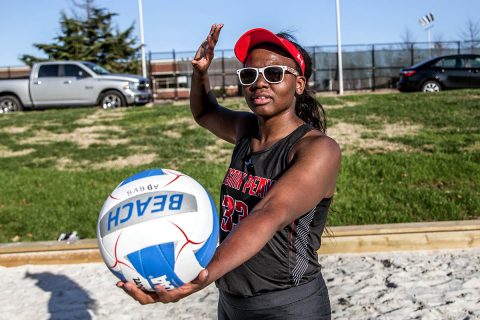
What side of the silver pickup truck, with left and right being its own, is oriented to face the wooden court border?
right

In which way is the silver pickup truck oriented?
to the viewer's right

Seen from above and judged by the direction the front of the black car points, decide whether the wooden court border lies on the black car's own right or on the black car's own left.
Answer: on the black car's own right

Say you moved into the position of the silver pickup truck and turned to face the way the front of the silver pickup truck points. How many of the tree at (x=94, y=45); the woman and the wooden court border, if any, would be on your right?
2

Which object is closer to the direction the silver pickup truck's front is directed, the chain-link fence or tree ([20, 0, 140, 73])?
the chain-link fence

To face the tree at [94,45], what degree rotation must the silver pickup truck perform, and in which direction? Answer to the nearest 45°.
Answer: approximately 90° to its left

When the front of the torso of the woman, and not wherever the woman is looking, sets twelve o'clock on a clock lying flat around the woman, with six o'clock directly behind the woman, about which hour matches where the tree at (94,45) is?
The tree is roughly at 4 o'clock from the woman.

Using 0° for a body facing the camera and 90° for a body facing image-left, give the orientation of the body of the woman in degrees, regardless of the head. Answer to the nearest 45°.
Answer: approximately 45°

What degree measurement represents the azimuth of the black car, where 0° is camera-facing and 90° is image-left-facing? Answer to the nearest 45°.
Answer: approximately 270°

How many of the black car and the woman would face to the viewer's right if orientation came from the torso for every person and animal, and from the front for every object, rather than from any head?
1
